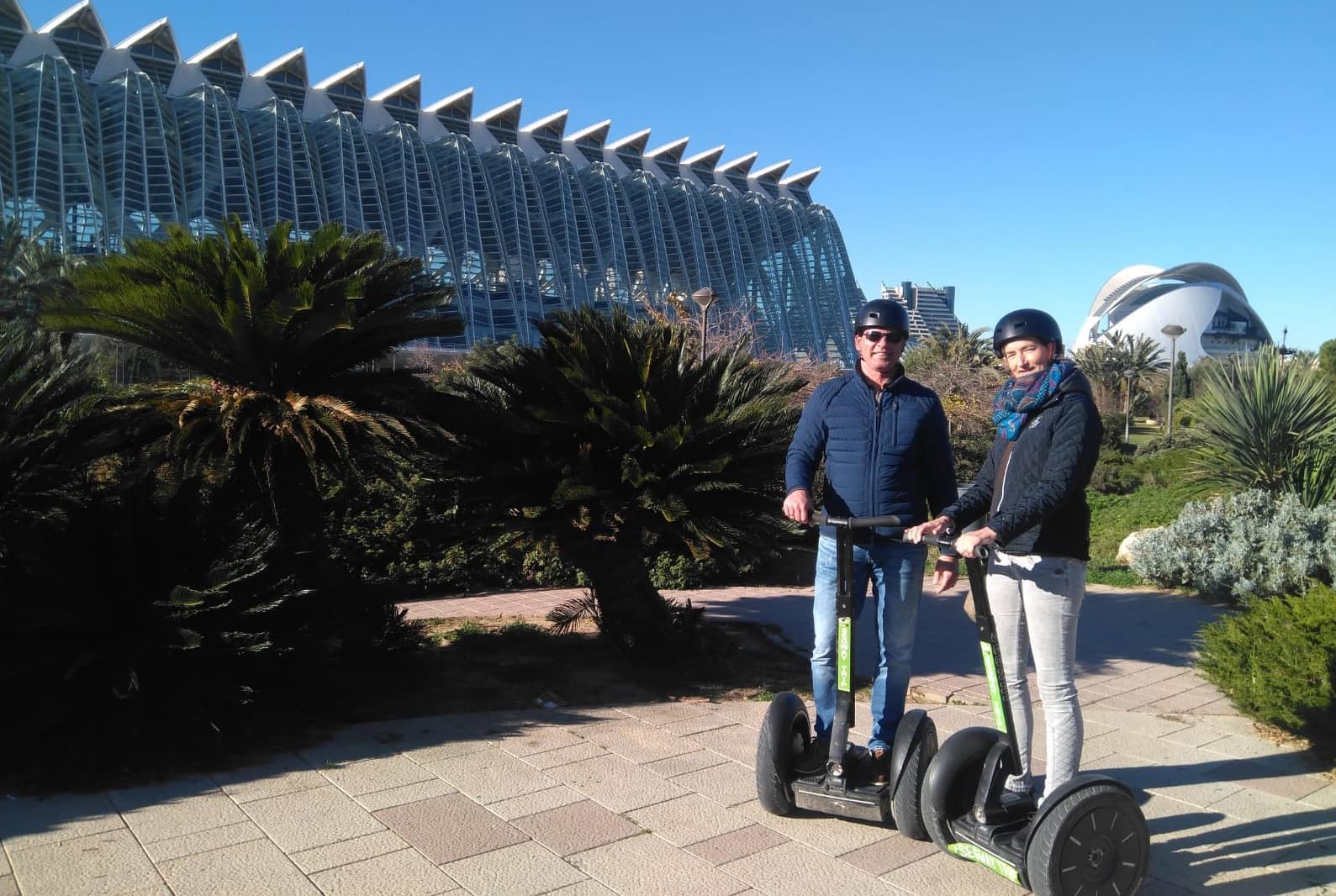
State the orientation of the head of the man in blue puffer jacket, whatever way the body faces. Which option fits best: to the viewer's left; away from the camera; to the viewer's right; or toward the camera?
toward the camera

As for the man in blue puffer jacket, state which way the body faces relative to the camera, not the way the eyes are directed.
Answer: toward the camera

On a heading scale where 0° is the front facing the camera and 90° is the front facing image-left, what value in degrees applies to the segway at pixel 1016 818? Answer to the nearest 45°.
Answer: approximately 45°

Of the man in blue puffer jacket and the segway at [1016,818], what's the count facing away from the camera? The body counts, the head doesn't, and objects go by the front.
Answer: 0

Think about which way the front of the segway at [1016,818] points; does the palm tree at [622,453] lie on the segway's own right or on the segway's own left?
on the segway's own right

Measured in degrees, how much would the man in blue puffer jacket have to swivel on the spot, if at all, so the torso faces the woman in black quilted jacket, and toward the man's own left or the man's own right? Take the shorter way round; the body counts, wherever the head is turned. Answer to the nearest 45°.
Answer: approximately 45° to the man's own left

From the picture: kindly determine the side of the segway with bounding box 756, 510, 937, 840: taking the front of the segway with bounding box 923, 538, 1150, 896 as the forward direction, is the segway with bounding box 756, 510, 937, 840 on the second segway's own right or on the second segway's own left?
on the second segway's own right

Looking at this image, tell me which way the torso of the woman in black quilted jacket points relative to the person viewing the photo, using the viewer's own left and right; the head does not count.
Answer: facing the viewer and to the left of the viewer

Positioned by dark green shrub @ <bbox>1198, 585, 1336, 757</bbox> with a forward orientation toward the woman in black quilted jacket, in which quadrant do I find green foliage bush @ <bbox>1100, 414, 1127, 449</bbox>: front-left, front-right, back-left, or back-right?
back-right

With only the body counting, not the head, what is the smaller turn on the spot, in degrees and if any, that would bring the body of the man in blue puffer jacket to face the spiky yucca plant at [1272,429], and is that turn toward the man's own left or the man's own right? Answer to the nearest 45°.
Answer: approximately 135° to the man's own left

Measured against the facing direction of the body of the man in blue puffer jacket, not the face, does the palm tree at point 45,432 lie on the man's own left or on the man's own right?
on the man's own right

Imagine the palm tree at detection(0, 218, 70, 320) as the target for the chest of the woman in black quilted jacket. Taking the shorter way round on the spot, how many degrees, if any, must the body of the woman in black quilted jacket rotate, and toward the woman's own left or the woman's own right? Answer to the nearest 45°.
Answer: approximately 90° to the woman's own right

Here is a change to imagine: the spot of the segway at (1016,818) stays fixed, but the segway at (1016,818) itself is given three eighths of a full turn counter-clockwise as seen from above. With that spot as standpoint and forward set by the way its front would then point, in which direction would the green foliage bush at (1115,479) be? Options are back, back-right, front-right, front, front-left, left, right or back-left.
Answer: left

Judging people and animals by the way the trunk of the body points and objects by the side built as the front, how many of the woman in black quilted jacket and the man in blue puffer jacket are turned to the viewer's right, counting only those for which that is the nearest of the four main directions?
0

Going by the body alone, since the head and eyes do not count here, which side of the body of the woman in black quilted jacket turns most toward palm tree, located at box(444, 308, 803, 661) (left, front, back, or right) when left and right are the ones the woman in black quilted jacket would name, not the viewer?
right

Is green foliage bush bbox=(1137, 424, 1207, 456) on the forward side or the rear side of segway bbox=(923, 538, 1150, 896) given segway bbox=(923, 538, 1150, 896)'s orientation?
on the rear side
